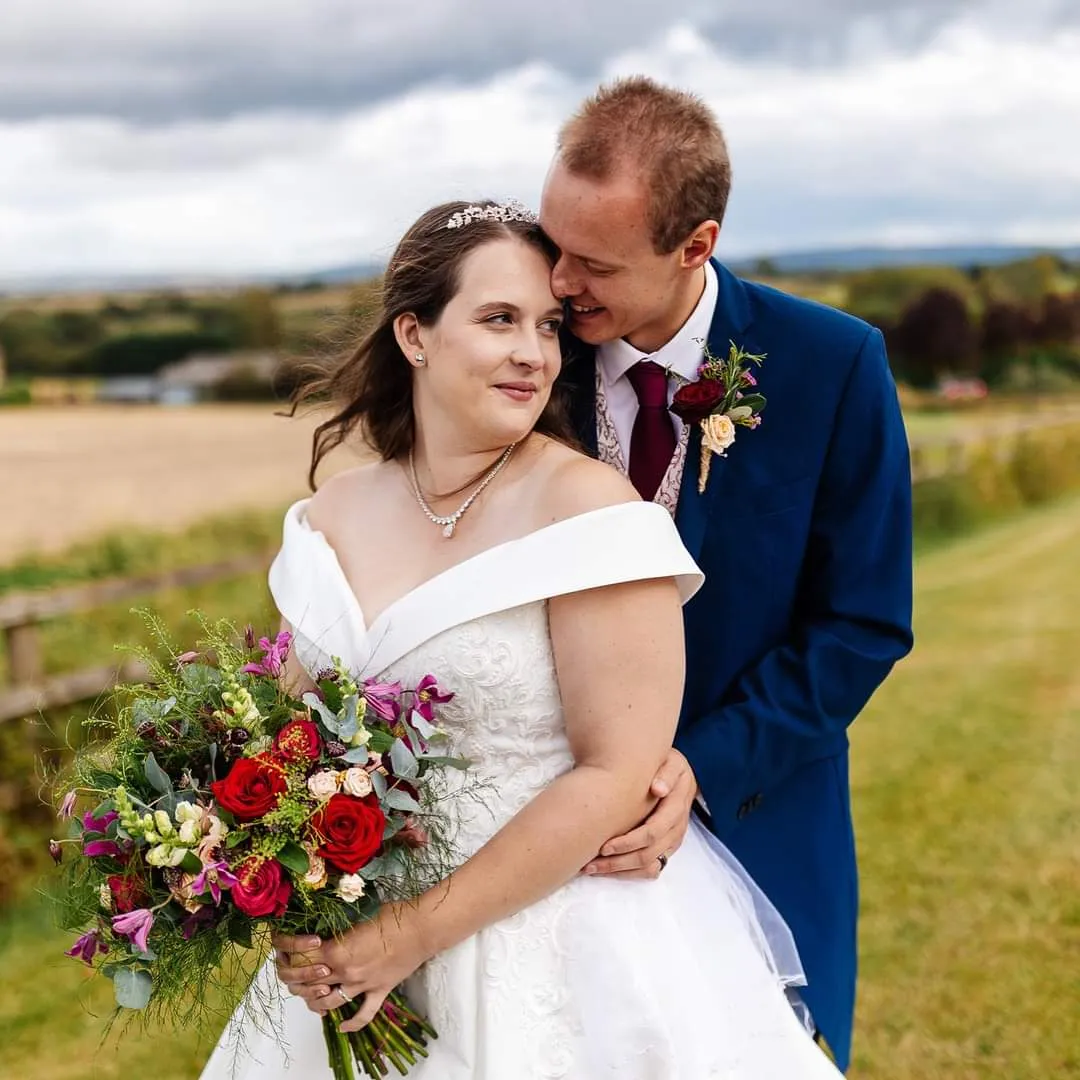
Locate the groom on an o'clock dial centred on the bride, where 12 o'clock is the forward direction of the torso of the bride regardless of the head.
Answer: The groom is roughly at 6 o'clock from the bride.

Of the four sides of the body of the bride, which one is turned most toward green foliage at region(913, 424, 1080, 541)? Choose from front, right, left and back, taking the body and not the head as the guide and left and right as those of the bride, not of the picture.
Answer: back

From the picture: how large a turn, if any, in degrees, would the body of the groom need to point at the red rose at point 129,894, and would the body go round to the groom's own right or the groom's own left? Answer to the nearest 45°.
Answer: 0° — they already face it

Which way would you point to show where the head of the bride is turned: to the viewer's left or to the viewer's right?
to the viewer's right

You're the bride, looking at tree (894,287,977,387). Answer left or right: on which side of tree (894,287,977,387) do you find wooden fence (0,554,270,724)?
left

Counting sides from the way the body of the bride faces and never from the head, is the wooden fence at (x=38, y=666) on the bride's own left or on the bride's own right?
on the bride's own right

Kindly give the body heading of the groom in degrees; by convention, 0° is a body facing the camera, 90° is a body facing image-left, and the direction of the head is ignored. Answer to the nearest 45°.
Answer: approximately 45°

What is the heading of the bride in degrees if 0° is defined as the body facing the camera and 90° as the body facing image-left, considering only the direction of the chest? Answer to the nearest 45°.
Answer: approximately 45°

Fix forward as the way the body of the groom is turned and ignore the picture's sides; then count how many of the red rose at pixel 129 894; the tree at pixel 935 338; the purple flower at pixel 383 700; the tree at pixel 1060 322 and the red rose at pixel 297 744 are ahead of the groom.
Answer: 3

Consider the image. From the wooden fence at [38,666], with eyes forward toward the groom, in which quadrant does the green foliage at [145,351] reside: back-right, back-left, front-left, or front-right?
back-left

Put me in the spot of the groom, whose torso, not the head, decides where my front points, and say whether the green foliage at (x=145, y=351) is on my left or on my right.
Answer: on my right
